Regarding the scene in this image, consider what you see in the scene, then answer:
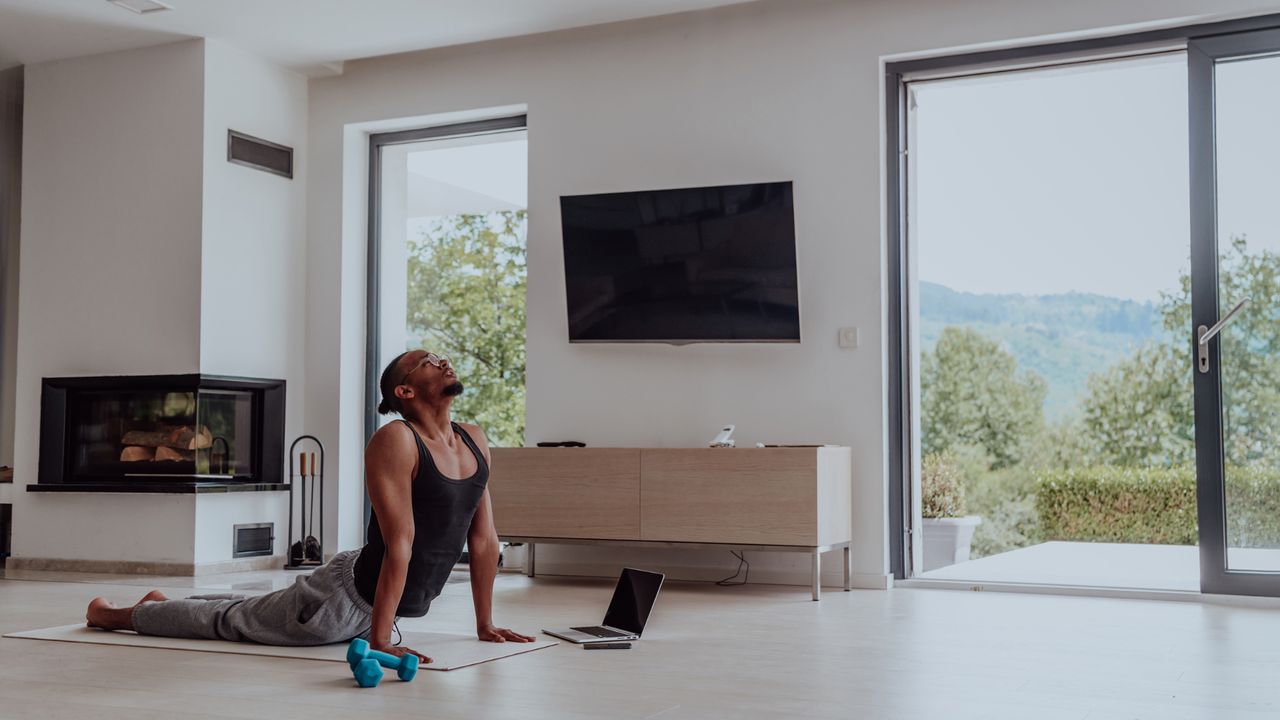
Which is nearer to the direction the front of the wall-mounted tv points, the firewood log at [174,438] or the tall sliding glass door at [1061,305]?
the firewood log

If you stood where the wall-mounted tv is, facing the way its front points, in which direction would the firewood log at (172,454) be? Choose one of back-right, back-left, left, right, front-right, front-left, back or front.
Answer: front-right

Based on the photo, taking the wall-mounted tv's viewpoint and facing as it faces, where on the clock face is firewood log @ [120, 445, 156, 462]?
The firewood log is roughly at 2 o'clock from the wall-mounted tv.

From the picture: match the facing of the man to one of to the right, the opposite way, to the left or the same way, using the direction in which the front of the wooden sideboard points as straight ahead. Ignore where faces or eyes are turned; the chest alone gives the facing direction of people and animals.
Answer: to the left

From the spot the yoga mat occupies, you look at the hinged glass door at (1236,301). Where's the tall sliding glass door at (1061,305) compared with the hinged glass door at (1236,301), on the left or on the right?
left

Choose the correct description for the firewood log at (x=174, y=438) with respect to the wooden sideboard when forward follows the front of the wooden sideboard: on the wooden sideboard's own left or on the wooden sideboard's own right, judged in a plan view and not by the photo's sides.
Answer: on the wooden sideboard's own right

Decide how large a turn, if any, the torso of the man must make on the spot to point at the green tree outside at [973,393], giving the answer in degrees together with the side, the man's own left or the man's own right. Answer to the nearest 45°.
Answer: approximately 90° to the man's own left

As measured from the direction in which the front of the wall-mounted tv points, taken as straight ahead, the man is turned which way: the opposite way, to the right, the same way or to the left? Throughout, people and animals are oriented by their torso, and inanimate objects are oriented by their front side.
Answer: to the left

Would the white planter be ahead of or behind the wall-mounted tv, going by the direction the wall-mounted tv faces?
behind

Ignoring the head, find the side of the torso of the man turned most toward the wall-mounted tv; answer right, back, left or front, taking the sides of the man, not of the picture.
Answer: left

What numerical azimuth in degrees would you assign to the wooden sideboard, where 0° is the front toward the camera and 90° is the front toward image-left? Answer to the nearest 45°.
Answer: approximately 45°

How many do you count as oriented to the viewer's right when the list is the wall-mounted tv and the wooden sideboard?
0
